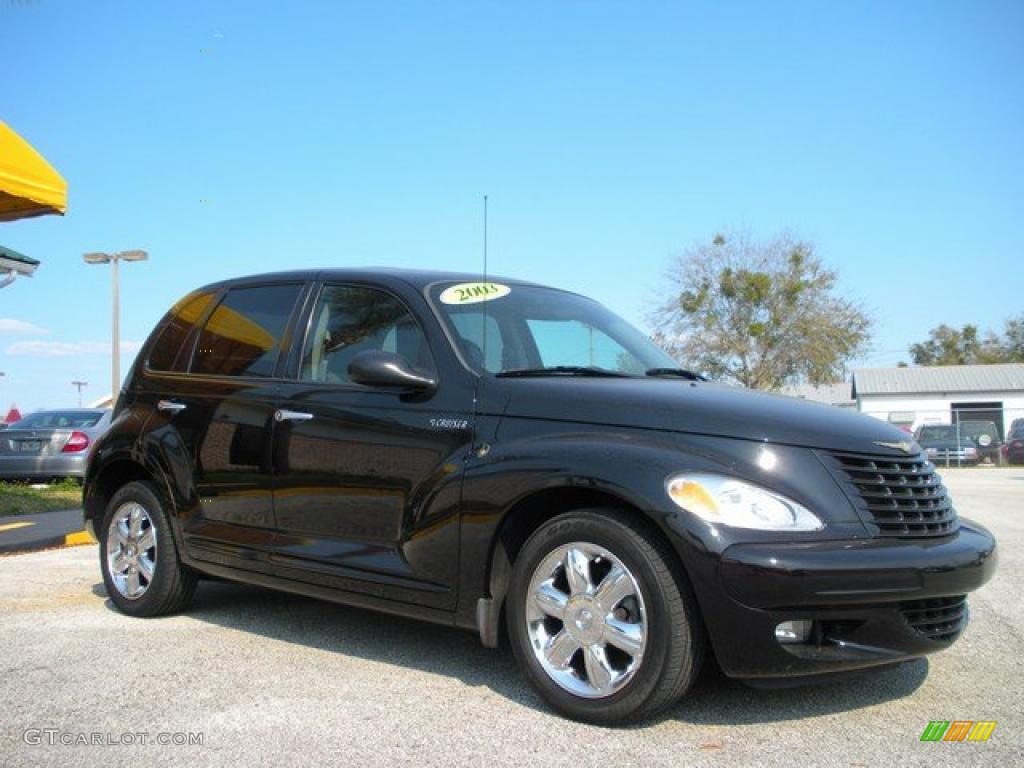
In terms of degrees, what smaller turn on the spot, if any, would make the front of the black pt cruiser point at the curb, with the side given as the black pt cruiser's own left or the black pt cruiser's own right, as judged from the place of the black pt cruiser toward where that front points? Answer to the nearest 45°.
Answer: approximately 180°

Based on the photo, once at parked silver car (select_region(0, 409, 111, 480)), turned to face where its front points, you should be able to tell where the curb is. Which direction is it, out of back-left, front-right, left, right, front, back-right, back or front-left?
back-right

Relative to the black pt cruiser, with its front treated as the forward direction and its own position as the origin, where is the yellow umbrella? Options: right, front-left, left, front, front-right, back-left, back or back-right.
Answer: back

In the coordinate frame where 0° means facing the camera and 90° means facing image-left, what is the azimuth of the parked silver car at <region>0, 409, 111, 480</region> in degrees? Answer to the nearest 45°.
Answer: approximately 225°

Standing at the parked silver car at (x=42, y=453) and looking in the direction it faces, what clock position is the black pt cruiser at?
The black pt cruiser is roughly at 4 o'clock from the parked silver car.

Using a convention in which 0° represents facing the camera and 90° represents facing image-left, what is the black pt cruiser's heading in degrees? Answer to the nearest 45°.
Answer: approximately 315°

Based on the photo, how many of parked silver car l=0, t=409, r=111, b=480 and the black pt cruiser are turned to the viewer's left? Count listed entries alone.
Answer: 0

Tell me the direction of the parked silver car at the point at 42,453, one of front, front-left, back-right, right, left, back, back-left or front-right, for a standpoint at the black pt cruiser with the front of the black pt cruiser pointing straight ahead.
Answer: back
